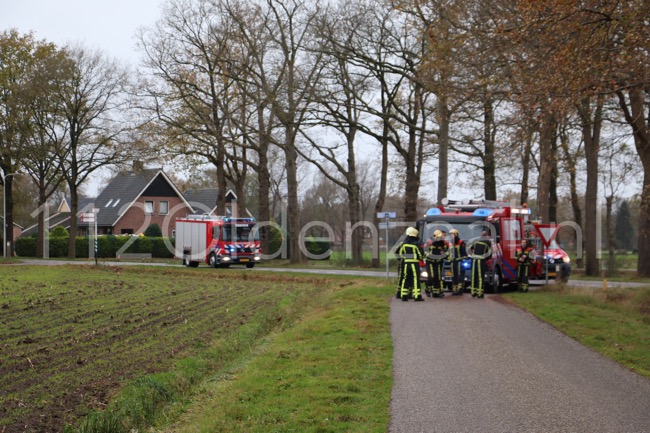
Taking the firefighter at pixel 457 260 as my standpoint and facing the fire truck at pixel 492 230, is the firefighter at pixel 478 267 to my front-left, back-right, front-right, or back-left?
back-right

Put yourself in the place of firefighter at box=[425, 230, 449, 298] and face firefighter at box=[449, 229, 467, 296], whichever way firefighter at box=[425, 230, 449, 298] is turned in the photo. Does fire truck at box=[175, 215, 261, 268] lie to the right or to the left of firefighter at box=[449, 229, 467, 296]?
left

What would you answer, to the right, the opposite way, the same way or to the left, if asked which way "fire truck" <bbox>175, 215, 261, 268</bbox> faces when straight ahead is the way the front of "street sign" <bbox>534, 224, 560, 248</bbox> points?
to the left

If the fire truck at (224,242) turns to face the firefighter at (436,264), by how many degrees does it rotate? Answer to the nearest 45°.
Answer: approximately 45° to its right
